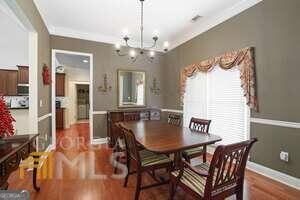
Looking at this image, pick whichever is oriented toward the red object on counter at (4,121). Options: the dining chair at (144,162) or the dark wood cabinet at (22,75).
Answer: the dark wood cabinet

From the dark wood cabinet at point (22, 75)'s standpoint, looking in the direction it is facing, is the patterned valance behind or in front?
in front

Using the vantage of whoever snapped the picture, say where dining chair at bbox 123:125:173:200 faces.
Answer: facing away from the viewer and to the right of the viewer

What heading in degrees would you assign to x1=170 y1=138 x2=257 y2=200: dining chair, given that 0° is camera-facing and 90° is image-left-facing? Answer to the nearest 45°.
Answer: approximately 135°

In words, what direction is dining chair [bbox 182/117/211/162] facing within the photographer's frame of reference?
facing the viewer and to the left of the viewer

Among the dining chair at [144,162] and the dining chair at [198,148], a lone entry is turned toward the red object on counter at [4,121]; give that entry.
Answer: the dining chair at [198,148]

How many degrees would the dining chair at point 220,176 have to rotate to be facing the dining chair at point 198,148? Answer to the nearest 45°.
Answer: approximately 45° to its right

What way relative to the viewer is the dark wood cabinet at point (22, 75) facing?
toward the camera

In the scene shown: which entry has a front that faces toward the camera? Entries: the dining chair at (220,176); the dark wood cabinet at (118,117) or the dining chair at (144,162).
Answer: the dark wood cabinet

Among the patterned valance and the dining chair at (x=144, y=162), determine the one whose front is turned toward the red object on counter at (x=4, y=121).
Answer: the patterned valance

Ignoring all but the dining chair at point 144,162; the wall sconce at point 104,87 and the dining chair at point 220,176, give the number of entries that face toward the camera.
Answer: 1

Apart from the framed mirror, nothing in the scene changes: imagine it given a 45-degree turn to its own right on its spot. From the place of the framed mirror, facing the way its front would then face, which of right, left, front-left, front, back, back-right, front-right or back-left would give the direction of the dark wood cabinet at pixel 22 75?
front-right

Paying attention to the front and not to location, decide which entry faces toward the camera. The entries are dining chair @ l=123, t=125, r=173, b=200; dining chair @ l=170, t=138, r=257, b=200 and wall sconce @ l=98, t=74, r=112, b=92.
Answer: the wall sconce

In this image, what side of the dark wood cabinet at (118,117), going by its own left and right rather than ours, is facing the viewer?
front

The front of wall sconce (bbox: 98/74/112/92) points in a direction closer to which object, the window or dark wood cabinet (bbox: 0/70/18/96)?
the window

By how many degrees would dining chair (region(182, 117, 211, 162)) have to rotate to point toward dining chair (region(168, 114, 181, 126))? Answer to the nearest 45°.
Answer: approximately 90° to its right
